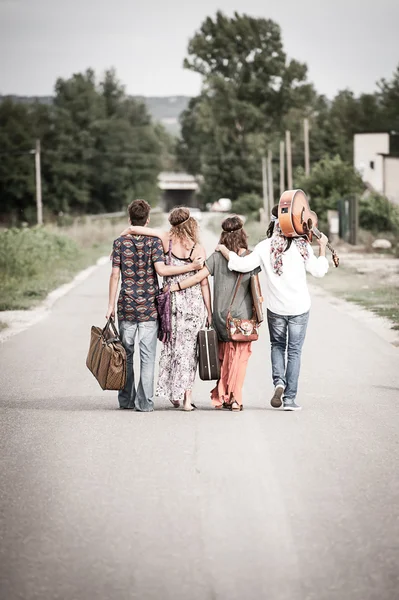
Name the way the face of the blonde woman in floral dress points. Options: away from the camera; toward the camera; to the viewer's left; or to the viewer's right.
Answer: away from the camera

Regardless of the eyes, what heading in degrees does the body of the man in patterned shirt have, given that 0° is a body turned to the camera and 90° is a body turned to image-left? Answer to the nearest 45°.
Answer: approximately 180°

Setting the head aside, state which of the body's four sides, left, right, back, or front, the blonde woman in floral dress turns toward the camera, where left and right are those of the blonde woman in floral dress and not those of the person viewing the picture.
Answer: back

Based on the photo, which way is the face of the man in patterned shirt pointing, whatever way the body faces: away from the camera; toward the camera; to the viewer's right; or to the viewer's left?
away from the camera

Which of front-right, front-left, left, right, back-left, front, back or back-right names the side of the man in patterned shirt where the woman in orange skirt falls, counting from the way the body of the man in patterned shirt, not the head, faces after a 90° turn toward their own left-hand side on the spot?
back

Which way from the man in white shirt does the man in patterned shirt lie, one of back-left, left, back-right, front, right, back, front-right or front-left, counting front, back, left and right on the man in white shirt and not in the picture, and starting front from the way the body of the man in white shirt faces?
left

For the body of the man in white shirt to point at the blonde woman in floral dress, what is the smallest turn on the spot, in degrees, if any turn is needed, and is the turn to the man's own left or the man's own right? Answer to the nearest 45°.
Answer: approximately 90° to the man's own left

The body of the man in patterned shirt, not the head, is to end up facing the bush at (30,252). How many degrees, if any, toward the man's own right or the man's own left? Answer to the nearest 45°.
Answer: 0° — they already face it

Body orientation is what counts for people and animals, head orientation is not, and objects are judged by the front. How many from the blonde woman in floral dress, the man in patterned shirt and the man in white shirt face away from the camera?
3

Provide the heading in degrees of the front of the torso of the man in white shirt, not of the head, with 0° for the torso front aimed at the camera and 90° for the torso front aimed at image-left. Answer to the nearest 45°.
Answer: approximately 180°

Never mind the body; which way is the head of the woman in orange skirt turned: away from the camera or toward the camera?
away from the camera

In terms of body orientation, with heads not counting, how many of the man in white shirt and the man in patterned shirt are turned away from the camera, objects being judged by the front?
2
